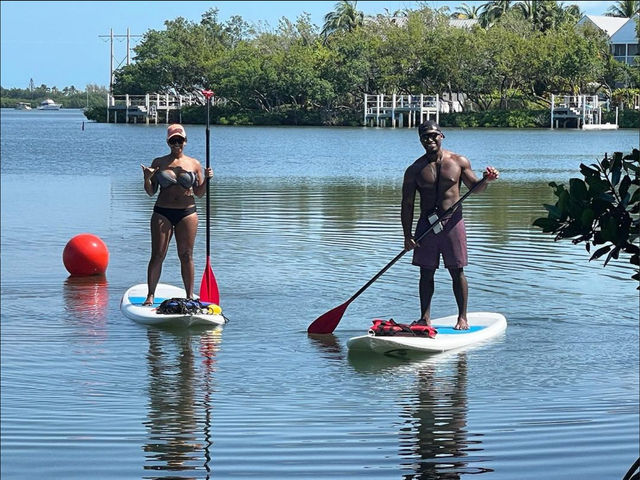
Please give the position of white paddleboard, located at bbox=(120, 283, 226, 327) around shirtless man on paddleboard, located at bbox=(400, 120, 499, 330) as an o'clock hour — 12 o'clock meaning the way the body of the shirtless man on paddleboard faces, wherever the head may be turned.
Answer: The white paddleboard is roughly at 4 o'clock from the shirtless man on paddleboard.

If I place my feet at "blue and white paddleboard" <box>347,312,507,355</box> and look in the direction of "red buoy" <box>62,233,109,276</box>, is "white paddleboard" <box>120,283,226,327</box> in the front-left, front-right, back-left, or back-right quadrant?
front-left

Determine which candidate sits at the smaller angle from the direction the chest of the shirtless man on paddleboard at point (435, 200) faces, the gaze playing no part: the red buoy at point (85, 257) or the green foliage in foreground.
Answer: the green foliage in foreground

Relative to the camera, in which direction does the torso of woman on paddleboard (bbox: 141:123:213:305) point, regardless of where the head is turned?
toward the camera

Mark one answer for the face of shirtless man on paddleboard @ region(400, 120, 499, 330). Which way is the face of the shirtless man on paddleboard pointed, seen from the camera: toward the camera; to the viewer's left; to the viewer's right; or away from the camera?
toward the camera

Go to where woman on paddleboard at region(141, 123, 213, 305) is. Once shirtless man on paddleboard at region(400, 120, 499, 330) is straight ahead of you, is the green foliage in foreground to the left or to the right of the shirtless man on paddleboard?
right

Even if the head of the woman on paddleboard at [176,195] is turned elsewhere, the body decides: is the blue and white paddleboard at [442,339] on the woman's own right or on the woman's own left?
on the woman's own left

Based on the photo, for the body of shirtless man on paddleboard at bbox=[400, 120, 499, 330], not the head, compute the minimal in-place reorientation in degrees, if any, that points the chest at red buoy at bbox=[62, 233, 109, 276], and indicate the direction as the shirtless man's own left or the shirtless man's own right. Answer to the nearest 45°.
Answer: approximately 135° to the shirtless man's own right

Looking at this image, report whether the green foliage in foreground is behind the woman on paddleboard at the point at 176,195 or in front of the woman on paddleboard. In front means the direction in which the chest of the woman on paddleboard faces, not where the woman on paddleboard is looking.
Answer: in front

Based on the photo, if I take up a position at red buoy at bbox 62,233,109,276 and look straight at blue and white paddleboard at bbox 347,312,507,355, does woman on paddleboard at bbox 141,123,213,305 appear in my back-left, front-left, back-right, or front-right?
front-right

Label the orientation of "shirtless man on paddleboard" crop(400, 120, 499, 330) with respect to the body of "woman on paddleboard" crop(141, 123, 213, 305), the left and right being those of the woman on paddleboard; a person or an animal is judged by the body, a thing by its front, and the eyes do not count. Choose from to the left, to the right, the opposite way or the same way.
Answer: the same way

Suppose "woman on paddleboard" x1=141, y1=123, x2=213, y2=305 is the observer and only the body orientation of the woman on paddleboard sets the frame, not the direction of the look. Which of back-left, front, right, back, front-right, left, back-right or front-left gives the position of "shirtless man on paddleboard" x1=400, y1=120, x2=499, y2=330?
front-left
